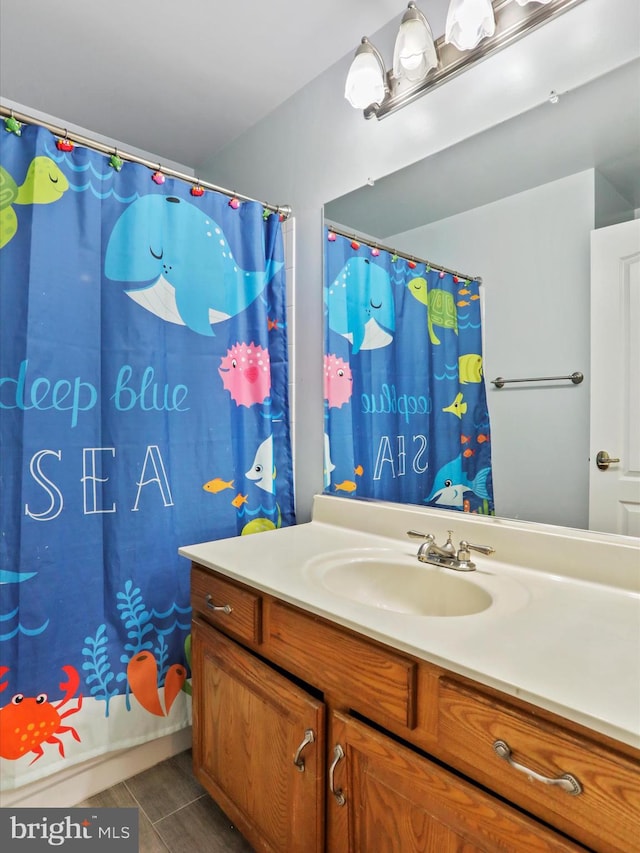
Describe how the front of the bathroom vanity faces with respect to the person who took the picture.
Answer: facing the viewer and to the left of the viewer

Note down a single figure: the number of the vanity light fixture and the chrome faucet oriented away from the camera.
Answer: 0

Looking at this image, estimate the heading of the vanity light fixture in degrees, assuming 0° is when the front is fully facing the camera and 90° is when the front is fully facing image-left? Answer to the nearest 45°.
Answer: approximately 45°

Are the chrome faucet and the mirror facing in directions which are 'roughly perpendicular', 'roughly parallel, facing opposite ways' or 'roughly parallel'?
roughly parallel

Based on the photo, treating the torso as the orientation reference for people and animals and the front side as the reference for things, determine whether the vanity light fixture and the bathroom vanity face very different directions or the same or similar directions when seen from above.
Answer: same or similar directions

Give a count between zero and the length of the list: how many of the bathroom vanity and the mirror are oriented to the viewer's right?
0

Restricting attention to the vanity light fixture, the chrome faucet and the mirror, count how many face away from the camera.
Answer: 0

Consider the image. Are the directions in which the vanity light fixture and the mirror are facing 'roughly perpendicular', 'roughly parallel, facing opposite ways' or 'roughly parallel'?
roughly parallel

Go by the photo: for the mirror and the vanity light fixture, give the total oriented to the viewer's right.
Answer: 0
